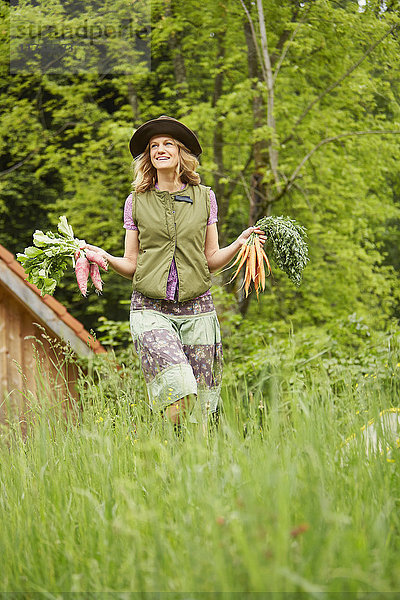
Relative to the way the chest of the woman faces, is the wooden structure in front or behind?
behind

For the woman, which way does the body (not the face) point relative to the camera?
toward the camera
